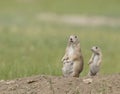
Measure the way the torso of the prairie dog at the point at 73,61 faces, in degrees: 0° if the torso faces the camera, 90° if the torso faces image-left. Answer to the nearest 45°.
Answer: approximately 45°

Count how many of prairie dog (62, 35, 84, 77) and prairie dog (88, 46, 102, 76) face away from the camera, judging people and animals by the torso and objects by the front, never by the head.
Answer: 0

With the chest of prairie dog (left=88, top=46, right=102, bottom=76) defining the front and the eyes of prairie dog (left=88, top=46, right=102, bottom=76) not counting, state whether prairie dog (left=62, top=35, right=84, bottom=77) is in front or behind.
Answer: in front

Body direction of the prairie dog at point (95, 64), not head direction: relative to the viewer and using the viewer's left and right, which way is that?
facing the viewer and to the left of the viewer

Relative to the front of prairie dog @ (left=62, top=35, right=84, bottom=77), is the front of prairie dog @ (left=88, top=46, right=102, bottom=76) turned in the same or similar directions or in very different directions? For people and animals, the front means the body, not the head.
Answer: same or similar directions

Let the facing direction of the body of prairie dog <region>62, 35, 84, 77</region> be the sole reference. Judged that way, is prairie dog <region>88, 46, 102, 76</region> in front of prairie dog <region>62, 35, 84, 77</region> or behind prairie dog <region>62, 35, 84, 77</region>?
behind
